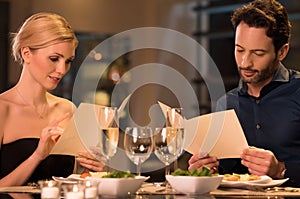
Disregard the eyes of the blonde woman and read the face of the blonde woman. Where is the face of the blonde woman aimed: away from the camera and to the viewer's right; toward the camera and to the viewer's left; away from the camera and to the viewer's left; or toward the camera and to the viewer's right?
toward the camera and to the viewer's right

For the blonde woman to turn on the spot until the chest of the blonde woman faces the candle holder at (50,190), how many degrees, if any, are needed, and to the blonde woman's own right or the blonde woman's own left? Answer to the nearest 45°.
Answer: approximately 45° to the blonde woman's own right

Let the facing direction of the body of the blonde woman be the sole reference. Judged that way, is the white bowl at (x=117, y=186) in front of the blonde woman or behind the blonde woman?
in front

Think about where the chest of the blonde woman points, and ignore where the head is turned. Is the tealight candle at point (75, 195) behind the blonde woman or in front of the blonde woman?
in front

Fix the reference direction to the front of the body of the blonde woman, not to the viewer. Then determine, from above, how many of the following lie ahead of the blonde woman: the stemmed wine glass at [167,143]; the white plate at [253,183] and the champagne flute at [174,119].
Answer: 3

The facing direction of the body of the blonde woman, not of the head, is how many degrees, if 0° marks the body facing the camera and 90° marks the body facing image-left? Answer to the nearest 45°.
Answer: approximately 315°

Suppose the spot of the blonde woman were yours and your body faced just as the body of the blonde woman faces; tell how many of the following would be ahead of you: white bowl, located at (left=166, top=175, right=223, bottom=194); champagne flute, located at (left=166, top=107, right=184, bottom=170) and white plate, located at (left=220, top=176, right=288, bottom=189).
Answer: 3

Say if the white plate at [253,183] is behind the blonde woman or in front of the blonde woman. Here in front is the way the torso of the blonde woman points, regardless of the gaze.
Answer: in front

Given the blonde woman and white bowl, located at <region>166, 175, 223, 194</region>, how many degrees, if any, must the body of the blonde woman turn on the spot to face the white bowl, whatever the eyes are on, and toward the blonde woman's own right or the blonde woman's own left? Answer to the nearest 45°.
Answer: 0° — they already face it
